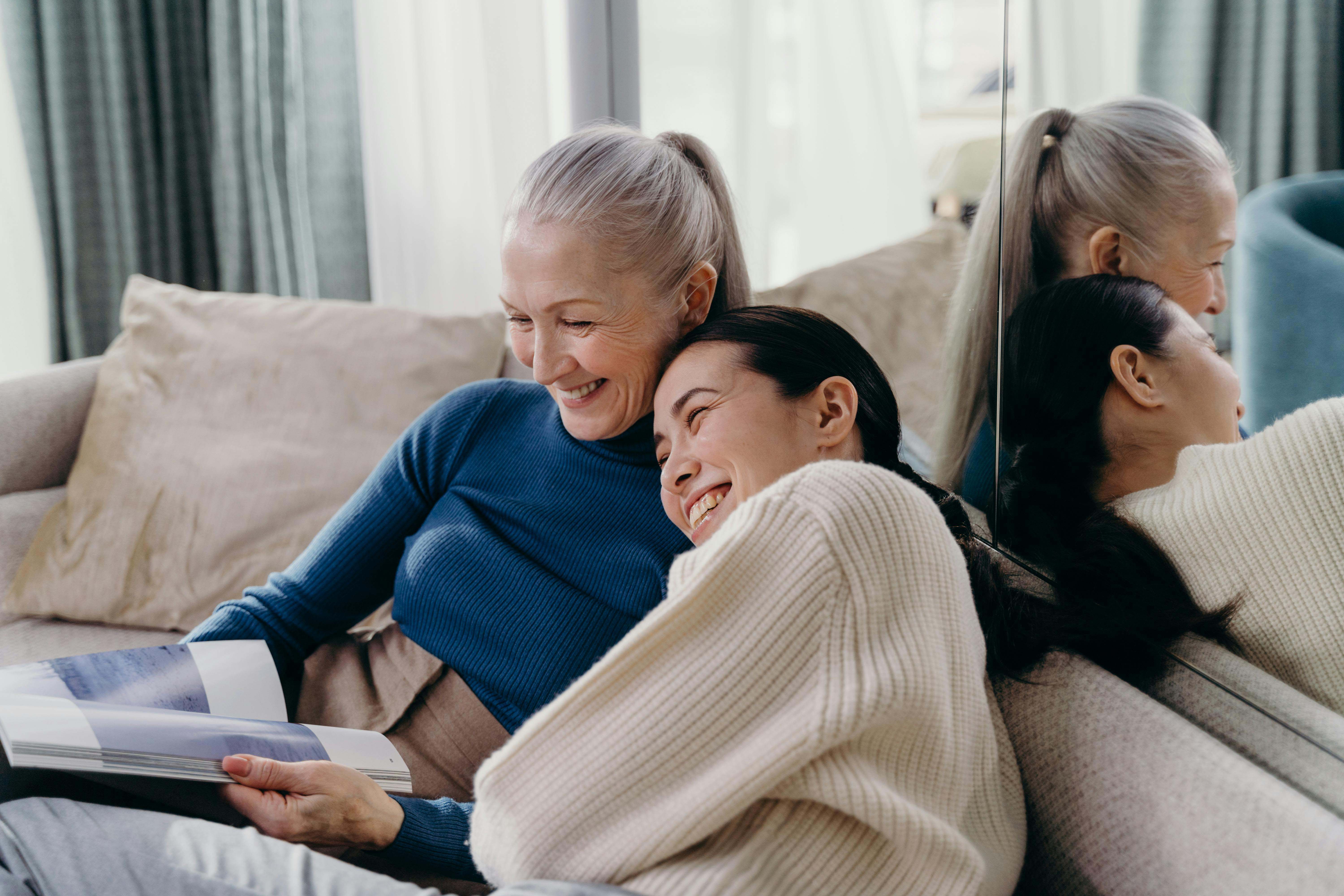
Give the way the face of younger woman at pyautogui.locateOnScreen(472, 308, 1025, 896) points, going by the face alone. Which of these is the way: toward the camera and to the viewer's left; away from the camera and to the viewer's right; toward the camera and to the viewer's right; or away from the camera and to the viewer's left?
toward the camera and to the viewer's left

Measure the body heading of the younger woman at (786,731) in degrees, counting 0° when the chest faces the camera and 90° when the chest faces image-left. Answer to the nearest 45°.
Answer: approximately 90°

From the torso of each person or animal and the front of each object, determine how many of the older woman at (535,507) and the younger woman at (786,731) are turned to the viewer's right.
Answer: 0

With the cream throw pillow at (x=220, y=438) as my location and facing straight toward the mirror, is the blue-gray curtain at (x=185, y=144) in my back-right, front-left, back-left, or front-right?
back-left
